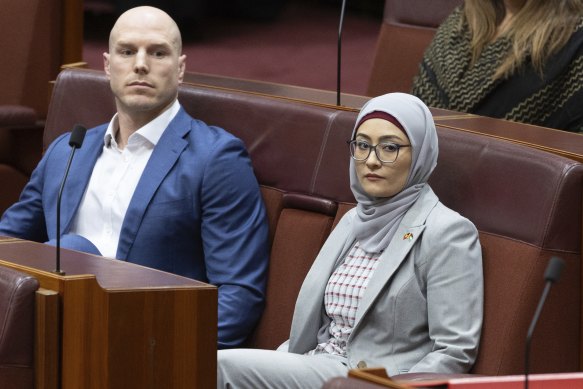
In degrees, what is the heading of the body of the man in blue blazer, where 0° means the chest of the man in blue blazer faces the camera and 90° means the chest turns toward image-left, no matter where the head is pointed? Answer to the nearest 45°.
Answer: approximately 45°

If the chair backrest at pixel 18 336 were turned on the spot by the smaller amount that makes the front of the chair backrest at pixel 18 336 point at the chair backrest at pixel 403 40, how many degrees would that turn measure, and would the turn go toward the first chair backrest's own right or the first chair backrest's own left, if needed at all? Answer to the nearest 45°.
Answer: approximately 180°

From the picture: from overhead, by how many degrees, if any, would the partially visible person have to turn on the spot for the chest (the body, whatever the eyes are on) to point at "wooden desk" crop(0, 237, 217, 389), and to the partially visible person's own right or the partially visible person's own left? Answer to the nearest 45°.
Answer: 0° — they already face it

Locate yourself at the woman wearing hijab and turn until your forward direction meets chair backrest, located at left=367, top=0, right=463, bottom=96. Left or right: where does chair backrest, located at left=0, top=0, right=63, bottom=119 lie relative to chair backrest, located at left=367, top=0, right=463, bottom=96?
left

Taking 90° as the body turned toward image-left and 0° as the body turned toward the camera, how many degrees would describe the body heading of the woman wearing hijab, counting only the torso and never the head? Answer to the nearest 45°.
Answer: approximately 45°

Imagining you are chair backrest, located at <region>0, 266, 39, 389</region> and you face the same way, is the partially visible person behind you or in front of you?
behind
